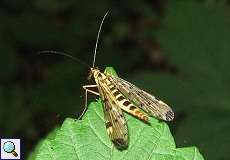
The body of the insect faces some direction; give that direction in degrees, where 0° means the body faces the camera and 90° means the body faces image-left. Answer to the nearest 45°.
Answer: approximately 135°
